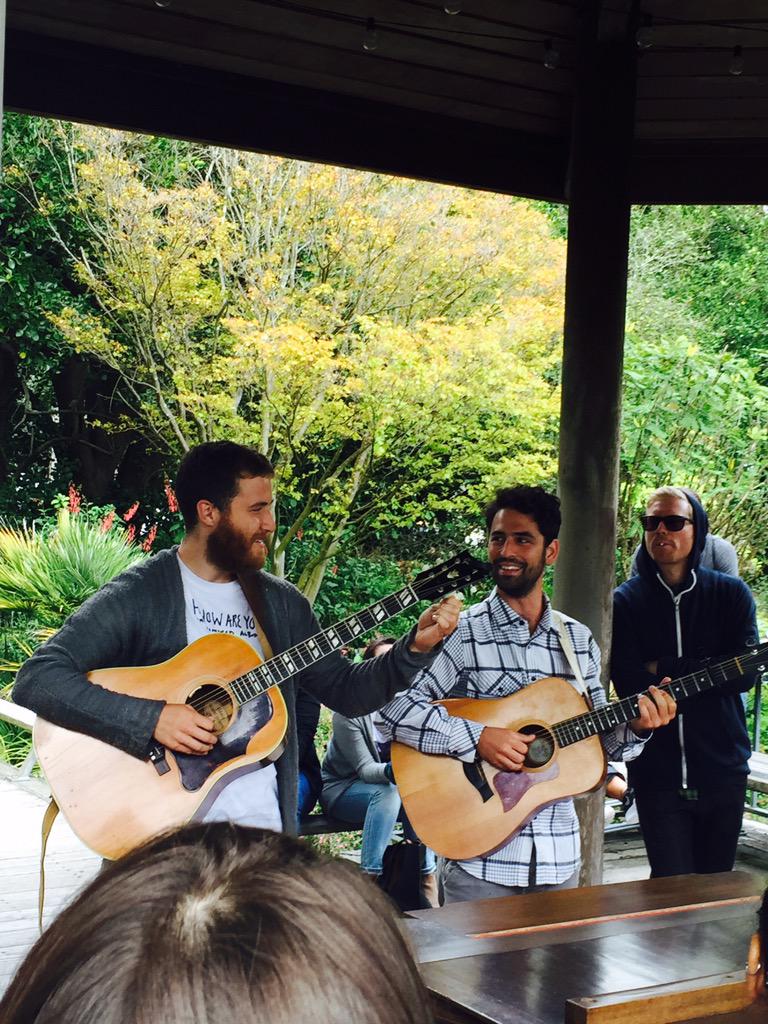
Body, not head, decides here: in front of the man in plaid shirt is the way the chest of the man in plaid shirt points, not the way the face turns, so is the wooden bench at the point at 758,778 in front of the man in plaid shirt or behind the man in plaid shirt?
behind

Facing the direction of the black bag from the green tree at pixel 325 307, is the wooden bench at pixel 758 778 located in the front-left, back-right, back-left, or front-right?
front-left

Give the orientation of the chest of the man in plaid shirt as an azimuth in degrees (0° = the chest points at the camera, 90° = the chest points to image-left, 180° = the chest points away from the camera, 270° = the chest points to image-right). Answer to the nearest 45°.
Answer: approximately 0°

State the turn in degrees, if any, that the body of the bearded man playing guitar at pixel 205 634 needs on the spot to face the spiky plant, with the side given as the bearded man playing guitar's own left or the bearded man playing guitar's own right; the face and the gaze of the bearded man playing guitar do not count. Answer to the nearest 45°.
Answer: approximately 135° to the bearded man playing guitar's own left

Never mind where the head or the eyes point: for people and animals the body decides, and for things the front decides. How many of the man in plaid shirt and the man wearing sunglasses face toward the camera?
2

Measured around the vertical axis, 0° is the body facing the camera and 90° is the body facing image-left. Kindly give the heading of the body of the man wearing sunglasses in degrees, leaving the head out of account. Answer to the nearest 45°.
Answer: approximately 0°

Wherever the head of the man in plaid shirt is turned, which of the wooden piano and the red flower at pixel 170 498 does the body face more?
the wooden piano

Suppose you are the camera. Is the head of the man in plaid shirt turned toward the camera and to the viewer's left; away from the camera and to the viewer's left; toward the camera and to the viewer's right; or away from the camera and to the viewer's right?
toward the camera and to the viewer's left

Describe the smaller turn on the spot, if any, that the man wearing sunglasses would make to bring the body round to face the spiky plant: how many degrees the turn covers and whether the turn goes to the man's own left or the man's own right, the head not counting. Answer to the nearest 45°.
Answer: approximately 135° to the man's own right

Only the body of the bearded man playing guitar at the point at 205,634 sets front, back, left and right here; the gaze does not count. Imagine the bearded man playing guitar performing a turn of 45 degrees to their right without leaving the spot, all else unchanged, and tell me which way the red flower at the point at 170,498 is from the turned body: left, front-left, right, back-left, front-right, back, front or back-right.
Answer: back

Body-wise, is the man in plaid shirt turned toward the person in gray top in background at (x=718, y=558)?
no

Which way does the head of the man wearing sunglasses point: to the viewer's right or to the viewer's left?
to the viewer's left

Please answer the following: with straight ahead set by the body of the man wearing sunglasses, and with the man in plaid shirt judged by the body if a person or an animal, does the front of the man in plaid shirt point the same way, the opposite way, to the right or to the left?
the same way

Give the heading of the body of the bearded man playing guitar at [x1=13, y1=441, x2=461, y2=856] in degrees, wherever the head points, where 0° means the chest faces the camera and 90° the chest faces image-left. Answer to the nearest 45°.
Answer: approximately 315°

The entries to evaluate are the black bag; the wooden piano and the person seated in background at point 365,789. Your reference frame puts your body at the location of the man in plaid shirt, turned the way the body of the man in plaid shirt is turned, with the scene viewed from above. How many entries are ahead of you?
1

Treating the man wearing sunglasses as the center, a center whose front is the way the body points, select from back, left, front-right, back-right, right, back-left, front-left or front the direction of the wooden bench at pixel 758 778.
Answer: back
